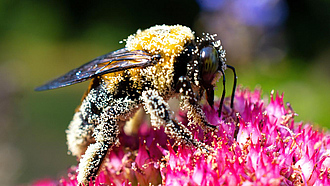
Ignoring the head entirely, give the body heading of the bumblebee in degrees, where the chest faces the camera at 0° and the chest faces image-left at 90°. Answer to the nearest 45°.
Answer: approximately 270°
